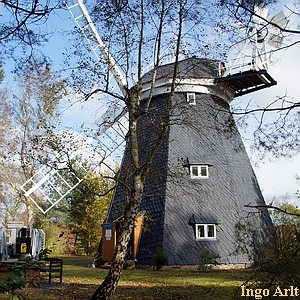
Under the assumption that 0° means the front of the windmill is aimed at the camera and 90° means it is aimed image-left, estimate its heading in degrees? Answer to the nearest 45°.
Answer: approximately 135°
